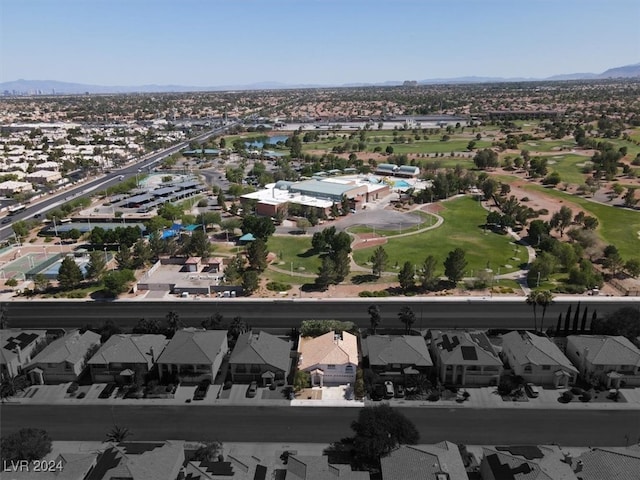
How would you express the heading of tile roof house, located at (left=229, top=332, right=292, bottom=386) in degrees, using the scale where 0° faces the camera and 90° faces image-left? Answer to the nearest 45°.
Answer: approximately 0°

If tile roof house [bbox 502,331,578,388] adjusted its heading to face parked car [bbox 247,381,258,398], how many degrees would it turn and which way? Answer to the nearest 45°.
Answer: approximately 45° to its right

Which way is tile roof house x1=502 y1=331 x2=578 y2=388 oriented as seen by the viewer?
toward the camera

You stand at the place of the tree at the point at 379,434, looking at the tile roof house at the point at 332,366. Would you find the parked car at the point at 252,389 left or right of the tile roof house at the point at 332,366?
left

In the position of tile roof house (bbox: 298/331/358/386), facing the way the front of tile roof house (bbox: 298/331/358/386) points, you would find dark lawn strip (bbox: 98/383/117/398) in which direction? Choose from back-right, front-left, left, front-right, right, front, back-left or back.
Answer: right

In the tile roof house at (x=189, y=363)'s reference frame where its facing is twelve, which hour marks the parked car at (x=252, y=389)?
The parked car is roughly at 10 o'clock from the tile roof house.

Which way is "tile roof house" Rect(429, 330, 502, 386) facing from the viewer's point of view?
toward the camera

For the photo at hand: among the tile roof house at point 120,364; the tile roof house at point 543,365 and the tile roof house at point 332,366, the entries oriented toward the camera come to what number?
3

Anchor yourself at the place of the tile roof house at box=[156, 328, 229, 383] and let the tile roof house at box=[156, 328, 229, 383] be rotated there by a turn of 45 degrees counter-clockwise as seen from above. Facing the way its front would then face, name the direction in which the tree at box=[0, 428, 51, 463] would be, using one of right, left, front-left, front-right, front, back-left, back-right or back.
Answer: right

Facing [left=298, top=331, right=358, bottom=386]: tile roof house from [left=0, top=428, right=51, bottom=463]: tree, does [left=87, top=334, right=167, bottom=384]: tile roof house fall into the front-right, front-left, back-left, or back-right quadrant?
front-left

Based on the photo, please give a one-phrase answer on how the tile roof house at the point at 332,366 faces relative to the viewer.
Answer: facing the viewer

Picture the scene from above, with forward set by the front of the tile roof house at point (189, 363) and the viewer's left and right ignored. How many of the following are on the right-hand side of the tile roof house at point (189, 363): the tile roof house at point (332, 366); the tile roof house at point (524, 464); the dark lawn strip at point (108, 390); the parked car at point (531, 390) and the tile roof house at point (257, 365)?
1

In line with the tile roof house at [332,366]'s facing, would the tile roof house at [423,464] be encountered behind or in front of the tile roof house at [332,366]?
in front

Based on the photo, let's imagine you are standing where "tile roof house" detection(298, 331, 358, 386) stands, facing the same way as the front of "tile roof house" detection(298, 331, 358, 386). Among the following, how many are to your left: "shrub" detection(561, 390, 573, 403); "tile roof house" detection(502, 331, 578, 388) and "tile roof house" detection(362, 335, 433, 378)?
3
